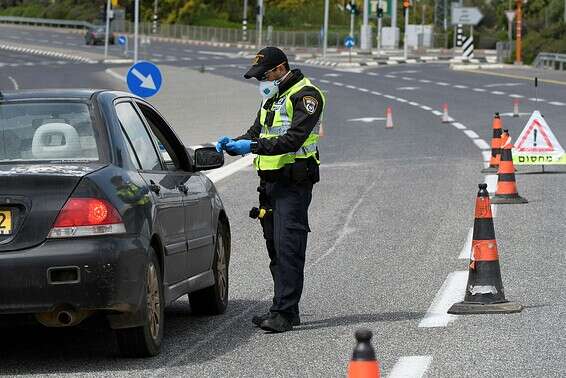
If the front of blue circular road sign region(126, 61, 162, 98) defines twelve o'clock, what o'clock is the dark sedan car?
The dark sedan car is roughly at 12 o'clock from the blue circular road sign.

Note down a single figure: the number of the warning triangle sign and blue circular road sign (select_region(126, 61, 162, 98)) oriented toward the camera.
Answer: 2

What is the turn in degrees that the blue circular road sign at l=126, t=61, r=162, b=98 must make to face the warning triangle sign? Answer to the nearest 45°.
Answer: approximately 45° to its left

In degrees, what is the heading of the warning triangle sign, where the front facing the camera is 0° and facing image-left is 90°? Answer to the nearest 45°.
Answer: approximately 0°

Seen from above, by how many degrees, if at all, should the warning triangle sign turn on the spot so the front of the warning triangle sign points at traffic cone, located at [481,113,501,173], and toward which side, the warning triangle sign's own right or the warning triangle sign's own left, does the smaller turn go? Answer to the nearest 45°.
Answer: approximately 90° to the warning triangle sign's own right

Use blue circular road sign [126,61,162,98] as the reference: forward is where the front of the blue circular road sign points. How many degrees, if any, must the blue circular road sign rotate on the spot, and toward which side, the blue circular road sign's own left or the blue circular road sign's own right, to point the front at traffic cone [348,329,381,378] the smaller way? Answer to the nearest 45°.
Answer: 0° — it already faces it

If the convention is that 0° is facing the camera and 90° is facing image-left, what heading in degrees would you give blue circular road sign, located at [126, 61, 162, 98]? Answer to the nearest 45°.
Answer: approximately 0°

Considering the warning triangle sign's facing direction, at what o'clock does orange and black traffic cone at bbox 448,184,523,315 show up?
The orange and black traffic cone is roughly at 12 o'clock from the warning triangle sign.

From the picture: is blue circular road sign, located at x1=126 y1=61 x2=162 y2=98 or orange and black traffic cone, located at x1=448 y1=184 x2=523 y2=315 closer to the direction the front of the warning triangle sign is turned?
the orange and black traffic cone
